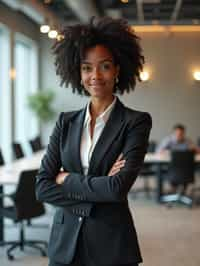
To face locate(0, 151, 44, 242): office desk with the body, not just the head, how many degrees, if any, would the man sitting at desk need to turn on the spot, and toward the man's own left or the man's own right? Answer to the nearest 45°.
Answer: approximately 45° to the man's own right

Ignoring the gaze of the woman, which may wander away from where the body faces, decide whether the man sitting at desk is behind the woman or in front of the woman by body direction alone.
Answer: behind

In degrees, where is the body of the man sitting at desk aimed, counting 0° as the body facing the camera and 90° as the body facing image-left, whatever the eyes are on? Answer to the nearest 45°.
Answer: approximately 0°

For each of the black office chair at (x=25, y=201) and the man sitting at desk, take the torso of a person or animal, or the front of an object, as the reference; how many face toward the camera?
1

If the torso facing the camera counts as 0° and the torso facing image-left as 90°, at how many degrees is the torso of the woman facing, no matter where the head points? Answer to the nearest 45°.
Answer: approximately 45°

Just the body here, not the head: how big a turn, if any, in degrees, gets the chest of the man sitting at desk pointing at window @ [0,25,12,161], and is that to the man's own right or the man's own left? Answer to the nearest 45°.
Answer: approximately 90° to the man's own right

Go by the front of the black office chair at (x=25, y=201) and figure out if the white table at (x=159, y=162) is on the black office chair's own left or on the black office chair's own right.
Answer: on the black office chair's own right

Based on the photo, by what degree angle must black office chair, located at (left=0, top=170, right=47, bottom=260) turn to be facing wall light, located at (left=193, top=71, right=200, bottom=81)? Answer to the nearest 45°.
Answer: approximately 90° to its right

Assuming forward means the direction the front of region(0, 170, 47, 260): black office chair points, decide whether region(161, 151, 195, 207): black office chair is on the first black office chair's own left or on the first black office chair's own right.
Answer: on the first black office chair's own right

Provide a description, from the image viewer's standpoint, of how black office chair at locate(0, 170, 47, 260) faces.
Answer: facing away from the viewer and to the left of the viewer
